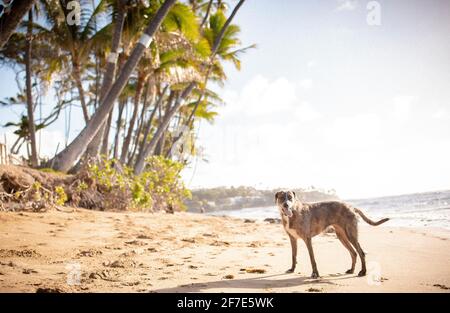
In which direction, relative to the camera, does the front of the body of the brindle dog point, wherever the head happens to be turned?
to the viewer's left

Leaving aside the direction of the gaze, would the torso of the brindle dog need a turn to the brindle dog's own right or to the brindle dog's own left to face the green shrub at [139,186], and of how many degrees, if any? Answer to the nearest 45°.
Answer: approximately 45° to the brindle dog's own right
